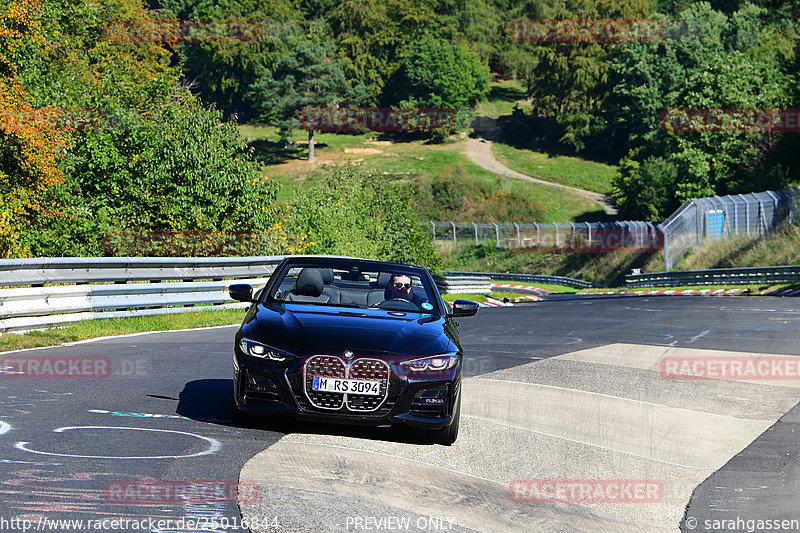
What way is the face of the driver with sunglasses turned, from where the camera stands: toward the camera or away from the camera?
toward the camera

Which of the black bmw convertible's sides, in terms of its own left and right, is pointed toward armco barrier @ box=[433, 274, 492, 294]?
back

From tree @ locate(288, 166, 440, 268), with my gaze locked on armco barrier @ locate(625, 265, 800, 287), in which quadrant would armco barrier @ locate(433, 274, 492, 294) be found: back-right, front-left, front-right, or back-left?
front-right

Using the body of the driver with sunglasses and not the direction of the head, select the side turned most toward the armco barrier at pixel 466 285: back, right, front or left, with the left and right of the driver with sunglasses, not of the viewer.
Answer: back

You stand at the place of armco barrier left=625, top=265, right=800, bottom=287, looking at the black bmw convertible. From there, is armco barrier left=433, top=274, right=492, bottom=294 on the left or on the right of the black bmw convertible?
right

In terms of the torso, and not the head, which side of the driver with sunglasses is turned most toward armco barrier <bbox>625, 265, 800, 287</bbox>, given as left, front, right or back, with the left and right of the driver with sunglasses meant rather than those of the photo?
back

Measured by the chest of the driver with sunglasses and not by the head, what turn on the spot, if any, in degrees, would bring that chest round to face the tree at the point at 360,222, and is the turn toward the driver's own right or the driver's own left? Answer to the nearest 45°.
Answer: approximately 180°

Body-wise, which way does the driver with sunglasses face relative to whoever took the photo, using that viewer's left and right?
facing the viewer
